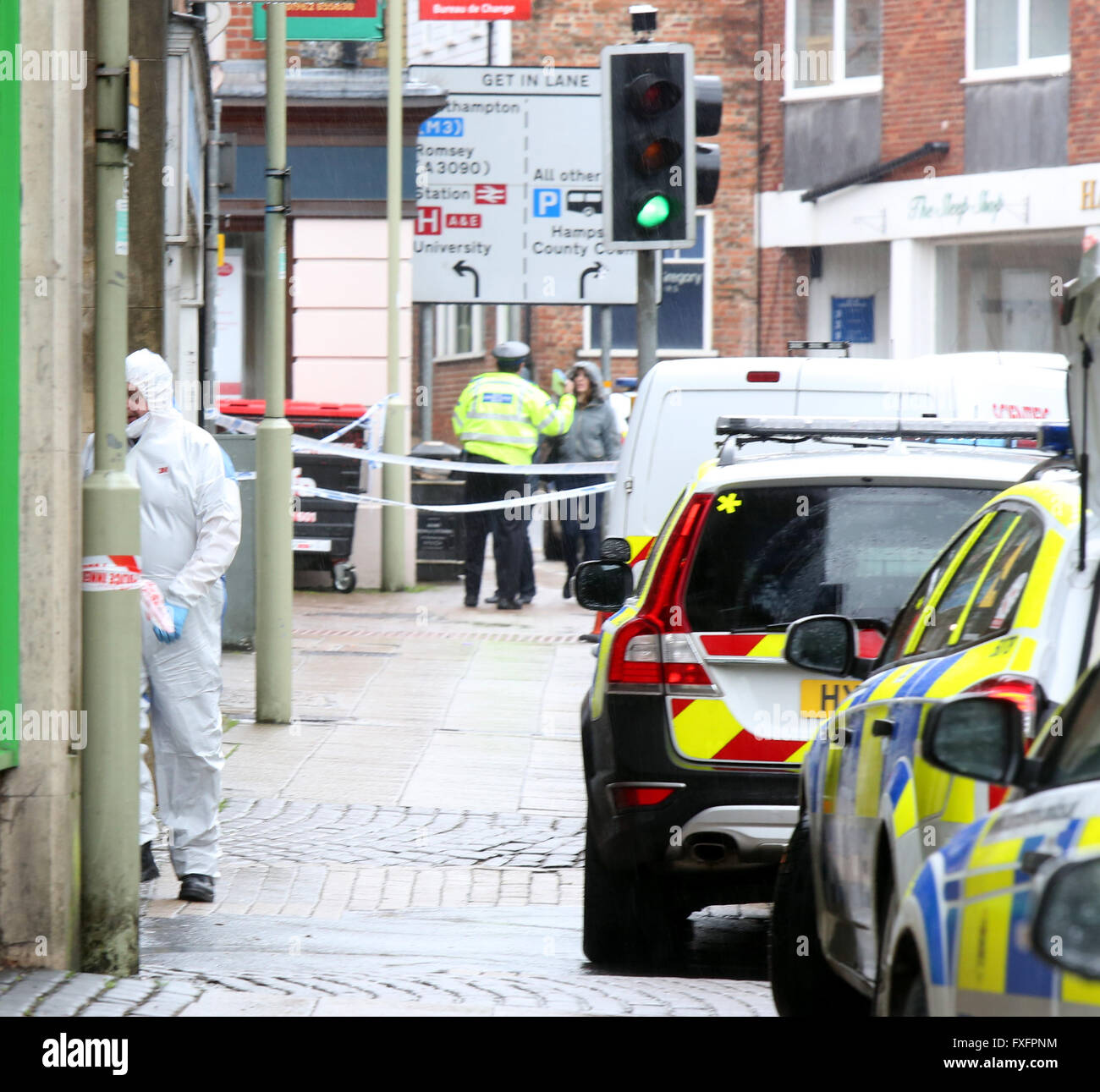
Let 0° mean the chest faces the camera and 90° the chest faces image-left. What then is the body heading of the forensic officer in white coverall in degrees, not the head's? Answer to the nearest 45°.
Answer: approximately 45°

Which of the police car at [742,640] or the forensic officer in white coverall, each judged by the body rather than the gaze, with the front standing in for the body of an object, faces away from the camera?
the police car

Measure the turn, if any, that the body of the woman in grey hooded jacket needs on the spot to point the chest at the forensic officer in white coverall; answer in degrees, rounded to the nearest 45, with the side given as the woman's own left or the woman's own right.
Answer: approximately 45° to the woman's own left

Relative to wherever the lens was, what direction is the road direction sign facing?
facing the viewer

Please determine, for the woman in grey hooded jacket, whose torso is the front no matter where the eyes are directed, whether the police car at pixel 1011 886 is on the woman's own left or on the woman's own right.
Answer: on the woman's own left

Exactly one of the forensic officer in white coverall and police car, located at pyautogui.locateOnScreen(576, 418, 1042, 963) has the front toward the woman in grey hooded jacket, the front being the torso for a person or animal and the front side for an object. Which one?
the police car

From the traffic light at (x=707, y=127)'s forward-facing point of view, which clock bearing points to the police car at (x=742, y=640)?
The police car is roughly at 3 o'clock from the traffic light.

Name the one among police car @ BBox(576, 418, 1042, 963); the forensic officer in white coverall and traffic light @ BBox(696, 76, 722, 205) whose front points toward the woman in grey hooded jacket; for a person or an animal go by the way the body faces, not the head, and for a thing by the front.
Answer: the police car

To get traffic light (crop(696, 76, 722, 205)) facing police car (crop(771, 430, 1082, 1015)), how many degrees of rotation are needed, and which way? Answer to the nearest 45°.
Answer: approximately 90° to its right

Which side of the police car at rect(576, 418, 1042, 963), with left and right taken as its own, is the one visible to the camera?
back

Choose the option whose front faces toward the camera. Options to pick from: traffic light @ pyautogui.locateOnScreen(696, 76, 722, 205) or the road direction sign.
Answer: the road direction sign

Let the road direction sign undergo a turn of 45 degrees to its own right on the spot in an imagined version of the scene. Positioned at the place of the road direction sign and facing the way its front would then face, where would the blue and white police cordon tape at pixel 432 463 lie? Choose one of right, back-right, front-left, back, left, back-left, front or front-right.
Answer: front-left

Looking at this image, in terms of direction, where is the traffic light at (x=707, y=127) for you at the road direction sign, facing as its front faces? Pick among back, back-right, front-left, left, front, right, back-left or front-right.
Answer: front

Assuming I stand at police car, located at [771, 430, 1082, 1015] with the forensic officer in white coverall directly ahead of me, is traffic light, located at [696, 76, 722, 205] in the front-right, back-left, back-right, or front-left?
front-right

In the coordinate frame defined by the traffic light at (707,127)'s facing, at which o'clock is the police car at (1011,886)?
The police car is roughly at 3 o'clock from the traffic light.

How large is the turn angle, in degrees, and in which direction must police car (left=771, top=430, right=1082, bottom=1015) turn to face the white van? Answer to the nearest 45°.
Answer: approximately 45° to its right
